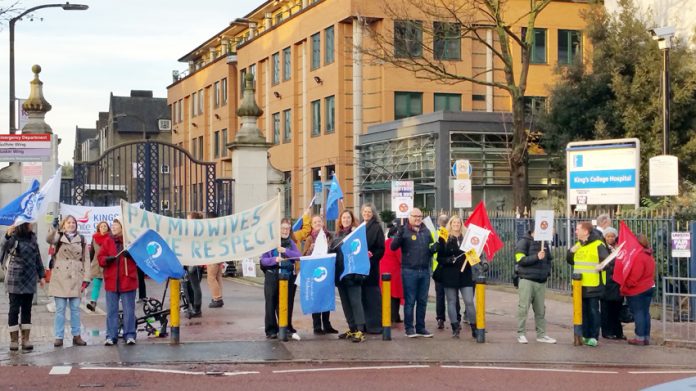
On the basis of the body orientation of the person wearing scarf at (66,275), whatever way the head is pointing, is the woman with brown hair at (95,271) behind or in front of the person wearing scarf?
behind

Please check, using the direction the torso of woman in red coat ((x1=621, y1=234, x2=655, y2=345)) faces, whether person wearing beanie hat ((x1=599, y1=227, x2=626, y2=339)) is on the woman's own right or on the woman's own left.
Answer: on the woman's own right

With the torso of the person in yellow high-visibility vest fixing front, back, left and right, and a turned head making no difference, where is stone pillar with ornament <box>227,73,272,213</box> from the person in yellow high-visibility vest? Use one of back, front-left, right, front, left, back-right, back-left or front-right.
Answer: right

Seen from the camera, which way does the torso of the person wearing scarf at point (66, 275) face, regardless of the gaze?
toward the camera

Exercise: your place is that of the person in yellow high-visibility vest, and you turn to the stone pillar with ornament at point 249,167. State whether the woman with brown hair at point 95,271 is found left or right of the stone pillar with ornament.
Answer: left

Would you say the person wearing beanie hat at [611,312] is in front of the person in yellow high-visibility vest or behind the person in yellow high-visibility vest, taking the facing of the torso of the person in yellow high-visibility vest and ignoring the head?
behind
